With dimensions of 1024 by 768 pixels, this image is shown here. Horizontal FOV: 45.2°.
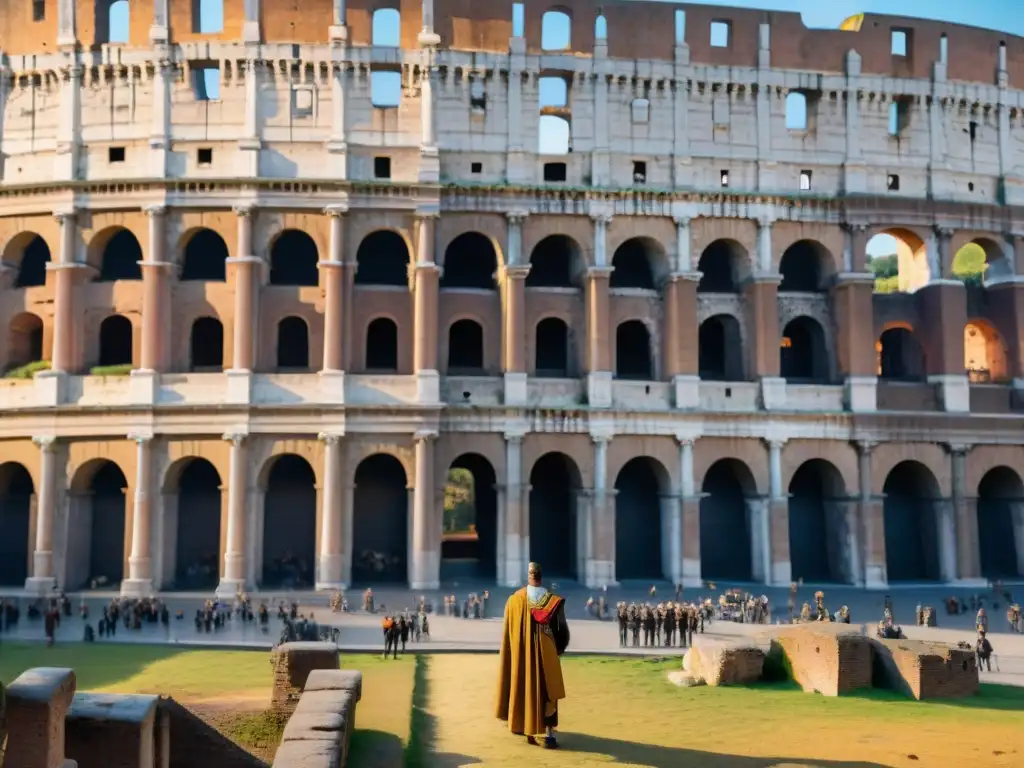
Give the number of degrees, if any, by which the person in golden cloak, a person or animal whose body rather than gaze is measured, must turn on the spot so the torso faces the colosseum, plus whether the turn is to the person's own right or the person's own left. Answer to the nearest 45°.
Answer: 0° — they already face it

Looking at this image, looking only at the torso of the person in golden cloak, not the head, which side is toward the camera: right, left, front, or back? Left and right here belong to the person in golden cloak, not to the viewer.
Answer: back
